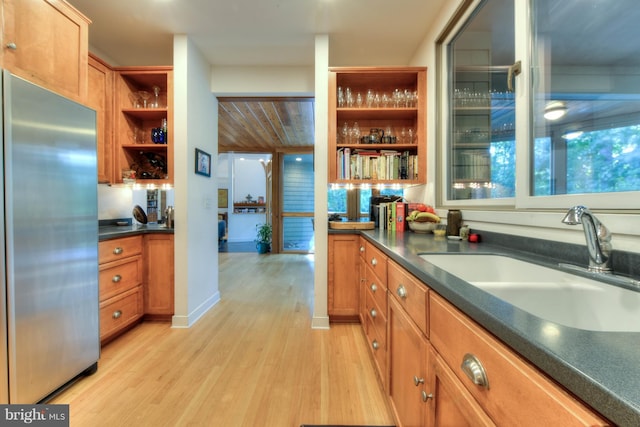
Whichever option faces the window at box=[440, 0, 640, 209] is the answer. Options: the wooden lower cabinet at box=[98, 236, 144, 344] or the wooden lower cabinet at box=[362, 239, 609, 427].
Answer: the wooden lower cabinet at box=[98, 236, 144, 344]

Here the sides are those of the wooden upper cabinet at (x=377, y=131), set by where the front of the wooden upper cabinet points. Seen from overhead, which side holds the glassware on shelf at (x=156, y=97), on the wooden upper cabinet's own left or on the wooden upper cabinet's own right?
on the wooden upper cabinet's own right

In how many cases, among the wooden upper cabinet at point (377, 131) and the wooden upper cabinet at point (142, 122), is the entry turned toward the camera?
2

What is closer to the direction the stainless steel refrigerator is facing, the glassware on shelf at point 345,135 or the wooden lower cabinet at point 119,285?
the glassware on shelf

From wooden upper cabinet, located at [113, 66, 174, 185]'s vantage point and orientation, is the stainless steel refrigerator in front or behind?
in front

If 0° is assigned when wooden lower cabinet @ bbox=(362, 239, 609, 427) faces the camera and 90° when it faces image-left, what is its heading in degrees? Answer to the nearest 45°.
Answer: approximately 45°

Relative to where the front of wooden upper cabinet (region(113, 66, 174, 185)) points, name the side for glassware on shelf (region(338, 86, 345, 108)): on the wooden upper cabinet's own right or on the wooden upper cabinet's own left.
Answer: on the wooden upper cabinet's own left

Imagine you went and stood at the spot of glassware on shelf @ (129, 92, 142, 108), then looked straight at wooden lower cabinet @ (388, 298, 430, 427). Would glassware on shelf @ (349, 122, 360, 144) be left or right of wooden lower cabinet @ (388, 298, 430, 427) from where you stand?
left

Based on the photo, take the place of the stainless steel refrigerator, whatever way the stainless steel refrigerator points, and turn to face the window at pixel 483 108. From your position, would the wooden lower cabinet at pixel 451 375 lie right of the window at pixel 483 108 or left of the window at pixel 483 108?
right

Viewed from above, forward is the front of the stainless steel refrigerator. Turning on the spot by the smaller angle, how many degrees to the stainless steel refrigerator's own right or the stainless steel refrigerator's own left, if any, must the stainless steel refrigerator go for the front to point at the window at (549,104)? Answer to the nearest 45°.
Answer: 0° — it already faces it
